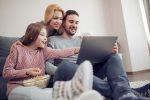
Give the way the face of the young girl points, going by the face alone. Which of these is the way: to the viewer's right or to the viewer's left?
to the viewer's right

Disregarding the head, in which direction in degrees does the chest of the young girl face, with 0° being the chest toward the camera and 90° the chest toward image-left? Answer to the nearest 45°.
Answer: approximately 315°
